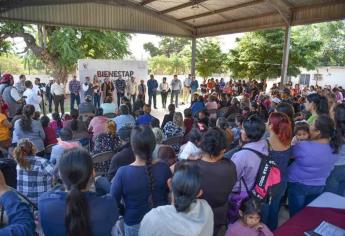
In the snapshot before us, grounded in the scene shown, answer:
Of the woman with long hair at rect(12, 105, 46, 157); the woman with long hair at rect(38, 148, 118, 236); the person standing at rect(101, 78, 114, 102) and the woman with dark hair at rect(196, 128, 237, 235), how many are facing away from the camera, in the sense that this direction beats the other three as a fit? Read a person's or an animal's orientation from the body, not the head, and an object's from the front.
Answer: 3

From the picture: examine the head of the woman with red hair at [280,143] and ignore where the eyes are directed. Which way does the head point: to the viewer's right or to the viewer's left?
to the viewer's left

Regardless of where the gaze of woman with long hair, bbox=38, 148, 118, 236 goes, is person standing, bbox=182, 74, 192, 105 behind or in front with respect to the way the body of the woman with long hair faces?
in front

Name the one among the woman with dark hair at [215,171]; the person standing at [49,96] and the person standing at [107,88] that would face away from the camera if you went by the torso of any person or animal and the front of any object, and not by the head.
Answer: the woman with dark hair

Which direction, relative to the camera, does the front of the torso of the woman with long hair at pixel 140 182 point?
away from the camera

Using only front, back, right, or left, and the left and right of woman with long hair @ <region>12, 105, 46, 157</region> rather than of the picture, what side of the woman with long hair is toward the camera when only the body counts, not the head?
back

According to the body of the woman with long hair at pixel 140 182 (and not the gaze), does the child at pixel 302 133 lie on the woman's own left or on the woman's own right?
on the woman's own right

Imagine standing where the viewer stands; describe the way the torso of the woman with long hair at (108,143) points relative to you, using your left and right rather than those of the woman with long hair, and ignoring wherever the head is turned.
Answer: facing away from the viewer

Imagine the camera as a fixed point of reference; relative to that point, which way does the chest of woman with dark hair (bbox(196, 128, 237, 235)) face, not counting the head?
away from the camera

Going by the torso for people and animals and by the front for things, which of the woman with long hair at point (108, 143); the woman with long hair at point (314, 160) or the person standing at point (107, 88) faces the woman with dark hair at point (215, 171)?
the person standing

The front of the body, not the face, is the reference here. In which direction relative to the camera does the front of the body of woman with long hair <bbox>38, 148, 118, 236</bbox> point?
away from the camera

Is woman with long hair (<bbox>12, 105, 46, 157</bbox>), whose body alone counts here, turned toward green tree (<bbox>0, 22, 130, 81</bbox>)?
yes

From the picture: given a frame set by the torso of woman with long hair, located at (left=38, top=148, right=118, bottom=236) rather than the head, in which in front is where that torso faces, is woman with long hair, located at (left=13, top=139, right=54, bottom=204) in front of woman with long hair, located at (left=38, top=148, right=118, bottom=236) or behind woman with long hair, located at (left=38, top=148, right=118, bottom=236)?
in front
